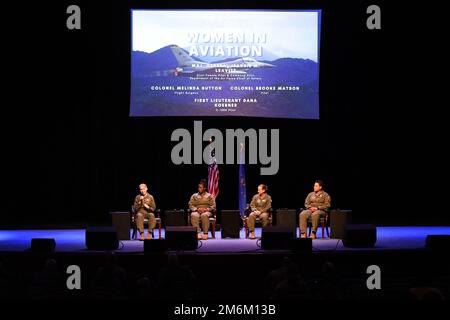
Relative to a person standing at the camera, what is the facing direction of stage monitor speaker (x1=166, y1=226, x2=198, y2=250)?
facing away from the viewer

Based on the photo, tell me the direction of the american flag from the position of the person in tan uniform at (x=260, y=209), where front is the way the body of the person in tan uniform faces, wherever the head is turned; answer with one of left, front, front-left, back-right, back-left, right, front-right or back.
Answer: right

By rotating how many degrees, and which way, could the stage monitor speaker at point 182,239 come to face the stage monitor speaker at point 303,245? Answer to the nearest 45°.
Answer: approximately 90° to its right

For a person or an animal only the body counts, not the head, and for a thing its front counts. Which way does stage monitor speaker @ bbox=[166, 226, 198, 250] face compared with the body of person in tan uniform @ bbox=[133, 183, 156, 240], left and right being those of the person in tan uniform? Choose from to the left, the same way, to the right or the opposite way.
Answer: the opposite way

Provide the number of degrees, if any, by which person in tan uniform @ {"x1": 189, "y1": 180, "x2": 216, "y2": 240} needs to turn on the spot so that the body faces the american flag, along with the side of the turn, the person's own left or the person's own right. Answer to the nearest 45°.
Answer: approximately 180°

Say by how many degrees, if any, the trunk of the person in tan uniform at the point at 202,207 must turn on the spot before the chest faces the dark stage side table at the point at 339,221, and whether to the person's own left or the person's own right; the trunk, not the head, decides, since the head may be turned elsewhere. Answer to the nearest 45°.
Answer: approximately 90° to the person's own left

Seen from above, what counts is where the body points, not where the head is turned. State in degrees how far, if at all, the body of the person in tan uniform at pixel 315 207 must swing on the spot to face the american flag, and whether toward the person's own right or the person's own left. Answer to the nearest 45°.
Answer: approximately 45° to the person's own right

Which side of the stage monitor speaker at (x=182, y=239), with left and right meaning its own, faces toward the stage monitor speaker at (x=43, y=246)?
left

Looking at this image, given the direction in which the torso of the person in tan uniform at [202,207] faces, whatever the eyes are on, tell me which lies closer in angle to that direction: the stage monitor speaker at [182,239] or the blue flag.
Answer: the stage monitor speaker

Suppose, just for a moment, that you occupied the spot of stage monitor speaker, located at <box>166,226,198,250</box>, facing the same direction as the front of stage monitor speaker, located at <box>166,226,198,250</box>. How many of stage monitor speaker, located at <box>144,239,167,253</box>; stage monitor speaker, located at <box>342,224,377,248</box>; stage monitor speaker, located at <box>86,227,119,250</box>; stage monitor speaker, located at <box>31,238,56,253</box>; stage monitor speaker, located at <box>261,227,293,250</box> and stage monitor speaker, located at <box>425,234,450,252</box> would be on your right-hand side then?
3

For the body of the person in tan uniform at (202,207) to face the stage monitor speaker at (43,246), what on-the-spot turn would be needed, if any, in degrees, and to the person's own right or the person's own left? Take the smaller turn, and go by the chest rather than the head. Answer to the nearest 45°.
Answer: approximately 45° to the person's own right

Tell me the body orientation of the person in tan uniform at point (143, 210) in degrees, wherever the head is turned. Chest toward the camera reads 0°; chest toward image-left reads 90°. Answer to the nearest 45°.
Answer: approximately 0°

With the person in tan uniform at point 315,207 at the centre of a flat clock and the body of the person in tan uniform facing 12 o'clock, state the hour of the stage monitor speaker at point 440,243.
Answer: The stage monitor speaker is roughly at 9 o'clock from the person in tan uniform.

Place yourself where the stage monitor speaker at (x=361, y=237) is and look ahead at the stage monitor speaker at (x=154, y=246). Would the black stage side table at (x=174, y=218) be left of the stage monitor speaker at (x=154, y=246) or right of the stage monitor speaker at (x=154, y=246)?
right

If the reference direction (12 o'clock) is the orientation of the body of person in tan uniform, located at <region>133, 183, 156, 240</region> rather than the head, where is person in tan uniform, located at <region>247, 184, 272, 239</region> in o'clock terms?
person in tan uniform, located at <region>247, 184, 272, 239</region> is roughly at 9 o'clock from person in tan uniform, located at <region>133, 183, 156, 240</region>.
